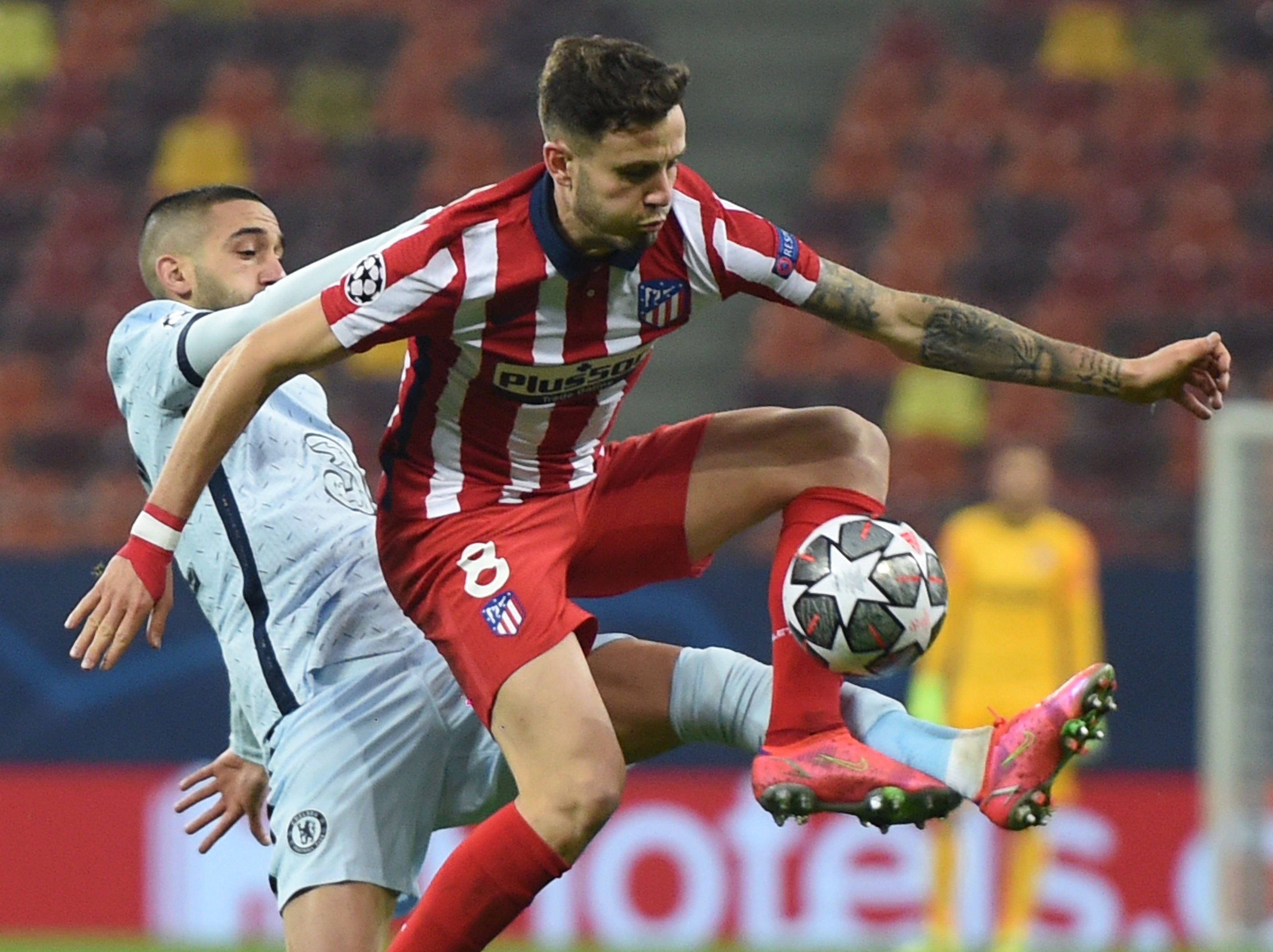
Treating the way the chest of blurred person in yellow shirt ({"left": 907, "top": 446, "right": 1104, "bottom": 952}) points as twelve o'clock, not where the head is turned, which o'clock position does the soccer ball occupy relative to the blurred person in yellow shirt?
The soccer ball is roughly at 12 o'clock from the blurred person in yellow shirt.

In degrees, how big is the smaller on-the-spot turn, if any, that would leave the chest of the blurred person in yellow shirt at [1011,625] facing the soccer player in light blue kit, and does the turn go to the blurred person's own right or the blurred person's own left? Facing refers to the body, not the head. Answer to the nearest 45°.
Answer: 0° — they already face them

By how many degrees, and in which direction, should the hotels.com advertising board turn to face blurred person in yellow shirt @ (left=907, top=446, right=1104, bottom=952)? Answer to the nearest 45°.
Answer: approximately 45° to its left

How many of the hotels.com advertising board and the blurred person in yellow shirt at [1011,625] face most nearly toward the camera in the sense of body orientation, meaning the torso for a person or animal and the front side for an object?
2

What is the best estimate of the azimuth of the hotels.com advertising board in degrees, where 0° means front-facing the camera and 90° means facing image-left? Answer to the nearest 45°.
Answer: approximately 0°

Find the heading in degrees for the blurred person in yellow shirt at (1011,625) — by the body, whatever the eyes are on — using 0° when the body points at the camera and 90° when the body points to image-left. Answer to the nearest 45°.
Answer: approximately 0°

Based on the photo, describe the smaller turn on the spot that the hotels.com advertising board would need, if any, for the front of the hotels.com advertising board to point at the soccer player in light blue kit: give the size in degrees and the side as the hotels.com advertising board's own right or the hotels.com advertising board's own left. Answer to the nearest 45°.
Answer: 0° — it already faces them
